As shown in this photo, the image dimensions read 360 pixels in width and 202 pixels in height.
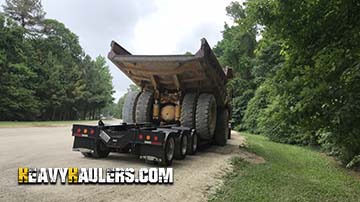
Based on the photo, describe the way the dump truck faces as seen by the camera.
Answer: facing away from the viewer and to the right of the viewer

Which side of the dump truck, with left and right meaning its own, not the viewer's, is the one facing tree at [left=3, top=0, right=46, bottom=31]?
left

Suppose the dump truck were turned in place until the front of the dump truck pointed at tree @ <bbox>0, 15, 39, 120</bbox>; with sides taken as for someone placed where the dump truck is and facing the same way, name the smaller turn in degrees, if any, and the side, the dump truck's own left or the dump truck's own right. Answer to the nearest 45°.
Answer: approximately 90° to the dump truck's own left
